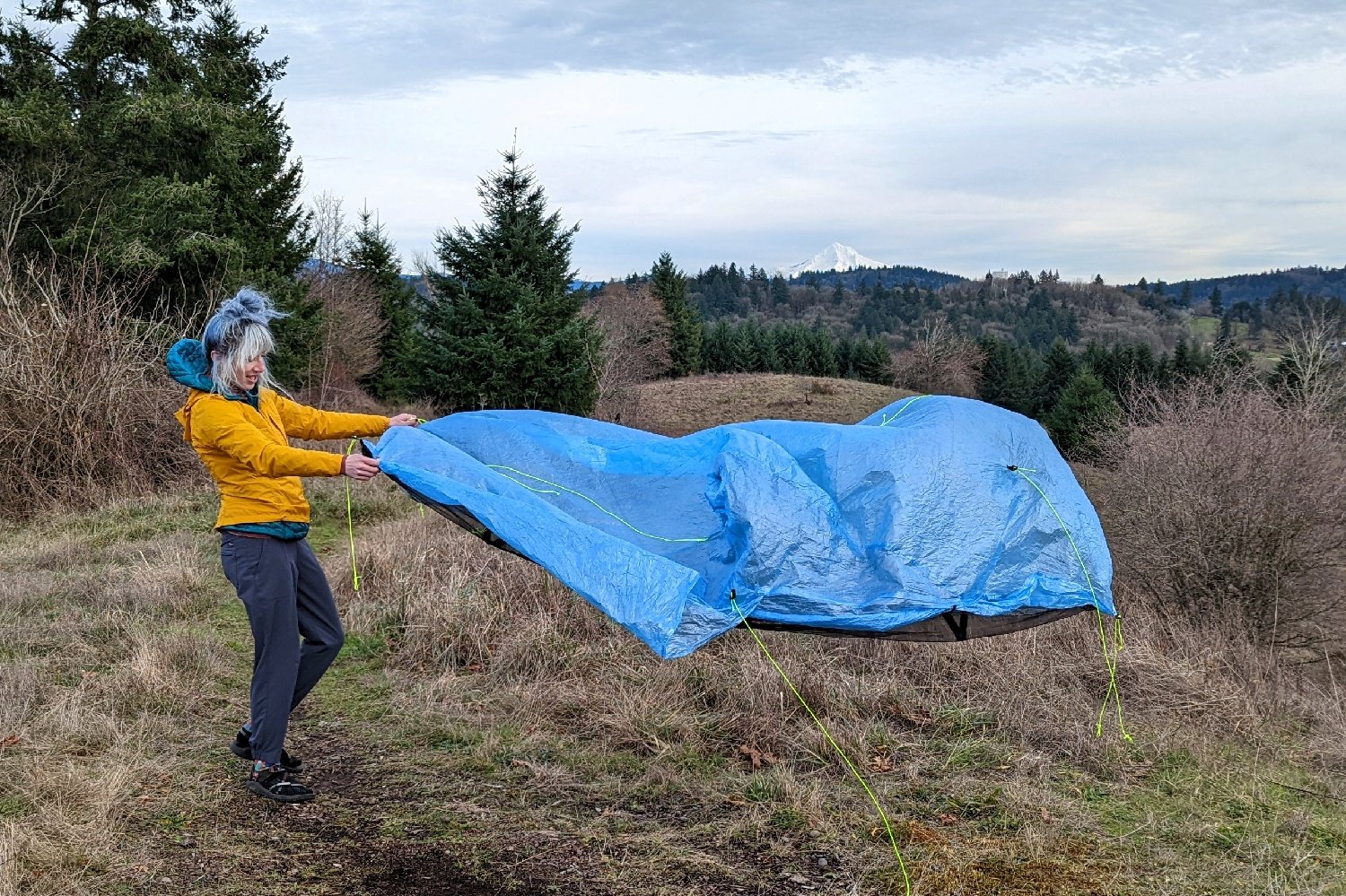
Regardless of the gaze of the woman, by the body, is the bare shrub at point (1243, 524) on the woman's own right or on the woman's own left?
on the woman's own left

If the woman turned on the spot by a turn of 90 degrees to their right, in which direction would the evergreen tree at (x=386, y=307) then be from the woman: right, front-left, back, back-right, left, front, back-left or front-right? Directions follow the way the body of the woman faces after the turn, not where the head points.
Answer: back-right

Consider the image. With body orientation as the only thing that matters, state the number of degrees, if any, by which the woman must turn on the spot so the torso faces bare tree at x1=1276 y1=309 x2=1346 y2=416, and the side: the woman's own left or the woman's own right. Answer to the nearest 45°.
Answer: approximately 90° to the woman's own left

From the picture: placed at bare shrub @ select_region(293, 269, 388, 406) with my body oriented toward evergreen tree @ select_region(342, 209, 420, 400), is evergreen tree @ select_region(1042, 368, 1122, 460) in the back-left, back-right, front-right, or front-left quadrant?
front-right

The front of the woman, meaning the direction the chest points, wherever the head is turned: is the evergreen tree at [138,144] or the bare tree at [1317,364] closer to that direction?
the bare tree

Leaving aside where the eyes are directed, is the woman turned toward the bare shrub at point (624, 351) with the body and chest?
no

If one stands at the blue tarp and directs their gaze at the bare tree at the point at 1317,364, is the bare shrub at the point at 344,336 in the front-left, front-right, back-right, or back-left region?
front-left

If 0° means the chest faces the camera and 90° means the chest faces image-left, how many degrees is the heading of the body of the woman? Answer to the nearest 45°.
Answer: approximately 315°

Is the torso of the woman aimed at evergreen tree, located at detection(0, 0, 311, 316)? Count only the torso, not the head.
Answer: no

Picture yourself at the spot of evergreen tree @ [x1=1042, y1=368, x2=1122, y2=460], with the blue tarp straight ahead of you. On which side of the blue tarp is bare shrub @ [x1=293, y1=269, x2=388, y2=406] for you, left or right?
right

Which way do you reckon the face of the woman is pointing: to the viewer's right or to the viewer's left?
to the viewer's right

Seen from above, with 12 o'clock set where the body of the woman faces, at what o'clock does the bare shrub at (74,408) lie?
The bare shrub is roughly at 7 o'clock from the woman.
